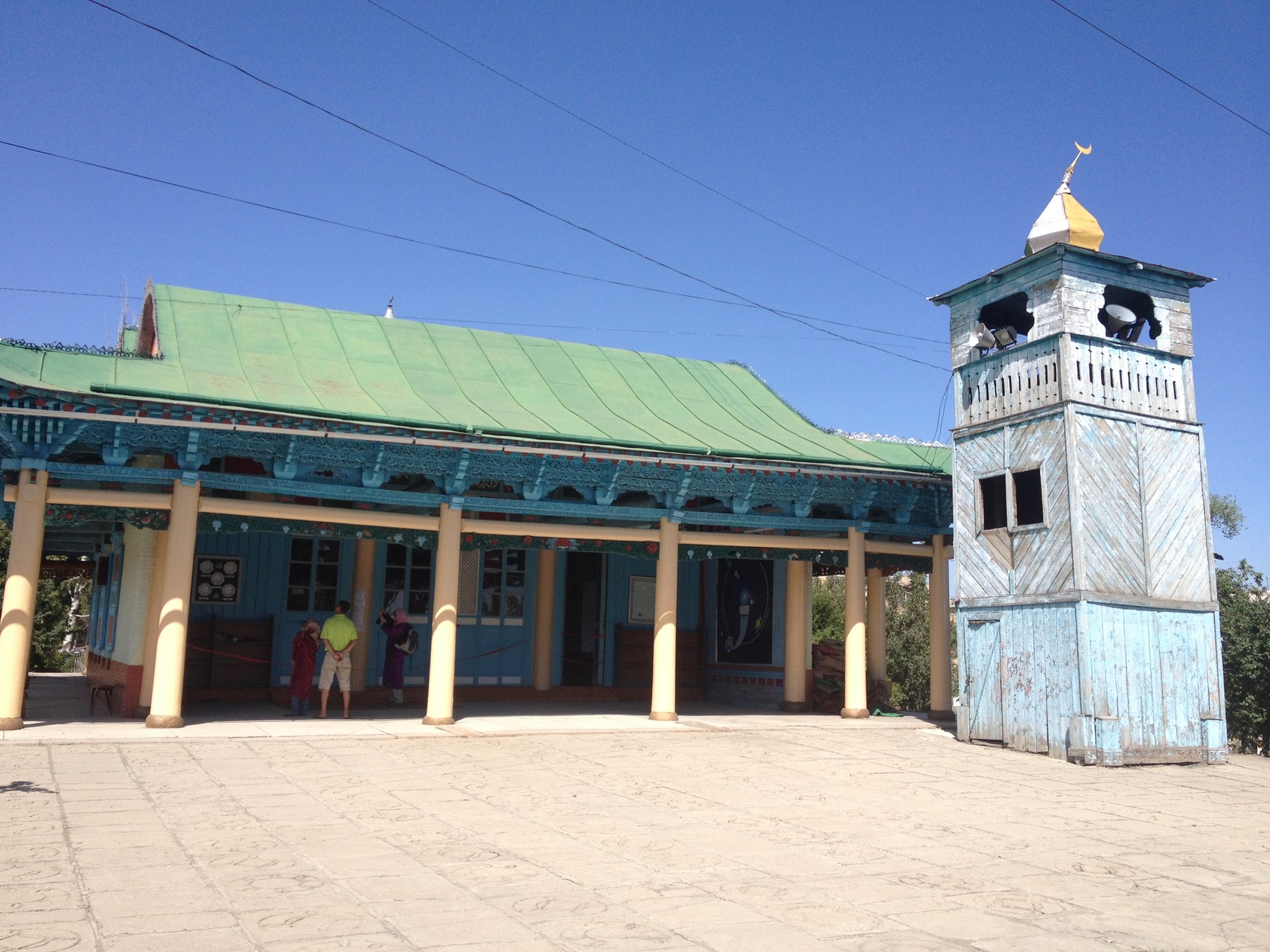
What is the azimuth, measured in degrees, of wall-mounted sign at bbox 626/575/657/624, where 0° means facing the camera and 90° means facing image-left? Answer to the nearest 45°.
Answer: approximately 0°

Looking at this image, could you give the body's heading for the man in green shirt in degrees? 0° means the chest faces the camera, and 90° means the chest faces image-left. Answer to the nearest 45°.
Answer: approximately 180°

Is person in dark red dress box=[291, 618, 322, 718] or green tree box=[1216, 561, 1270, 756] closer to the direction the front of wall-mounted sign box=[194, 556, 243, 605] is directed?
the person in dark red dress

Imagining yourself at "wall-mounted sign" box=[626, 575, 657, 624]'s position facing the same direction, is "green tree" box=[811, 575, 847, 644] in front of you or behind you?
behind

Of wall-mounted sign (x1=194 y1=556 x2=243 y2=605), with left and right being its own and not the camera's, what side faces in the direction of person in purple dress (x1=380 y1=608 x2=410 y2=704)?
left

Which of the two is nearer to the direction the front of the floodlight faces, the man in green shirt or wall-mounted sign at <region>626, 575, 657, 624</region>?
the man in green shirt

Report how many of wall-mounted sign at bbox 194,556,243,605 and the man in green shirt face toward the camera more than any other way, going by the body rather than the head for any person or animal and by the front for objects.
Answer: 1

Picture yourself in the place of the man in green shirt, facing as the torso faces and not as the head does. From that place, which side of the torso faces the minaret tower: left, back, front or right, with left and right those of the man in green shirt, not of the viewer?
right

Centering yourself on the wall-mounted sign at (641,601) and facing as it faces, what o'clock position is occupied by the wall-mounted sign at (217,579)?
the wall-mounted sign at (217,579) is roughly at 2 o'clock from the wall-mounted sign at (641,601).

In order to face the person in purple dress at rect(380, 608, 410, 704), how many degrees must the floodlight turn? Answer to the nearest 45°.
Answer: approximately 45° to its right

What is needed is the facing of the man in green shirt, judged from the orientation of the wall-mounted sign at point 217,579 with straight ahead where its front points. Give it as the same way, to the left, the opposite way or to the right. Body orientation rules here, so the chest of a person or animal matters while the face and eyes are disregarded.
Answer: the opposite way
